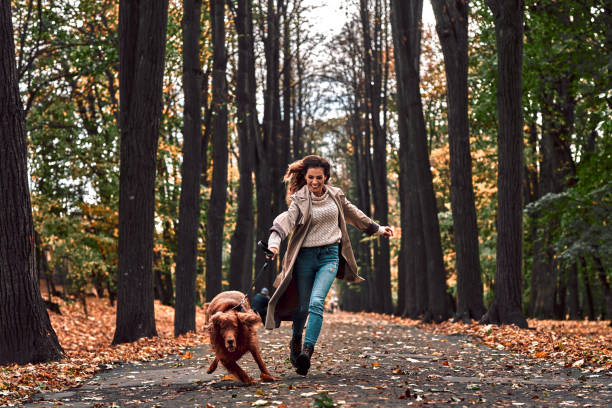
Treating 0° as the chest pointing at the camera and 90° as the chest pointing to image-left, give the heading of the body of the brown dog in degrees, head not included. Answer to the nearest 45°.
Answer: approximately 0°

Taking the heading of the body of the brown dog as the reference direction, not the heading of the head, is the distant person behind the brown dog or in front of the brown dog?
behind

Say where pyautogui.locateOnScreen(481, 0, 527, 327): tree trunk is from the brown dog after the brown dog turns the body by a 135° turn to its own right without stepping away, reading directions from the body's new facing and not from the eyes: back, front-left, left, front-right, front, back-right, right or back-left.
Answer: right

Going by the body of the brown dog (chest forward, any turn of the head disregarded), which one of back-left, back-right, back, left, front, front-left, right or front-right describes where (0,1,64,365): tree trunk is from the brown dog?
back-right
